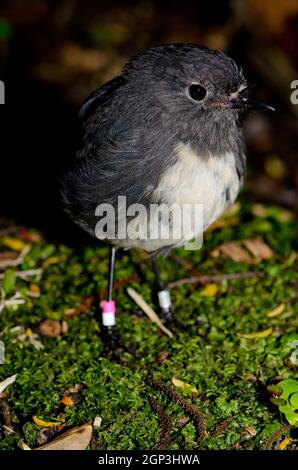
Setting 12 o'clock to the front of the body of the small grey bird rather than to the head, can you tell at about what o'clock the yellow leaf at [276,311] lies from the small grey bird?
The yellow leaf is roughly at 9 o'clock from the small grey bird.

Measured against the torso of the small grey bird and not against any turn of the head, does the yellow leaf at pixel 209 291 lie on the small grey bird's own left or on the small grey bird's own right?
on the small grey bird's own left

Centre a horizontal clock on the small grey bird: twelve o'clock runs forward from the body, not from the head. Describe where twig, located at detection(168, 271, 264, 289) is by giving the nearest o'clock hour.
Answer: The twig is roughly at 8 o'clock from the small grey bird.

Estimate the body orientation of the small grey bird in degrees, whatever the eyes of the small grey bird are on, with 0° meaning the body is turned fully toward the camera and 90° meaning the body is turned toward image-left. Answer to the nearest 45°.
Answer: approximately 315°

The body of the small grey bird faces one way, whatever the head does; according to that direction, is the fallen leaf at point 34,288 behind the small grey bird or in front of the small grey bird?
behind

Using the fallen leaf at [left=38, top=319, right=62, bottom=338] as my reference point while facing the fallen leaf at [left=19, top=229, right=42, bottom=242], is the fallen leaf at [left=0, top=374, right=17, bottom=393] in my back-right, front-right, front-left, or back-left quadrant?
back-left

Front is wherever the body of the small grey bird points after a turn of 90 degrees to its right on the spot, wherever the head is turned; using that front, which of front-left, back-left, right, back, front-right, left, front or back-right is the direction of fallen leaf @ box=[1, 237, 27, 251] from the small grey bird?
right
